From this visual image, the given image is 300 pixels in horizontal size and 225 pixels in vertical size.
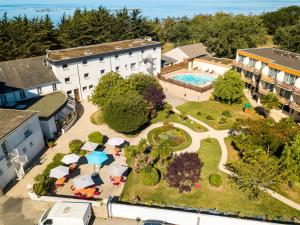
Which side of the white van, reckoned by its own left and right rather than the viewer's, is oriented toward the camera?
left

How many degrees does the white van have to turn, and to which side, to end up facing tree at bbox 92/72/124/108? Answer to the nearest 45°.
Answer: approximately 135° to its right

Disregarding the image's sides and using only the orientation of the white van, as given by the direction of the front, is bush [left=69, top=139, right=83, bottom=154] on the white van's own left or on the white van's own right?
on the white van's own right

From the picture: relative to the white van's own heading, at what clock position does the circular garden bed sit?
The circular garden bed is roughly at 5 o'clock from the white van.

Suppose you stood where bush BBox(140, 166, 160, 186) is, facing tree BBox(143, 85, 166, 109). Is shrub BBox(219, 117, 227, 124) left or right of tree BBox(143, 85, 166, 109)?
right

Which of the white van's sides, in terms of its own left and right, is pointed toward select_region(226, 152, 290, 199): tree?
back

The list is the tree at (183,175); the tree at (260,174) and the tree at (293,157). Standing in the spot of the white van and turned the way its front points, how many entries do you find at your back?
3

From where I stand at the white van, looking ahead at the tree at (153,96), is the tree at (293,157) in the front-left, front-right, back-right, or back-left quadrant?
front-right

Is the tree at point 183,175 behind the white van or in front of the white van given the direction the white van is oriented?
behind

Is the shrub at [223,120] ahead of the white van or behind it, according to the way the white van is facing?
behind
